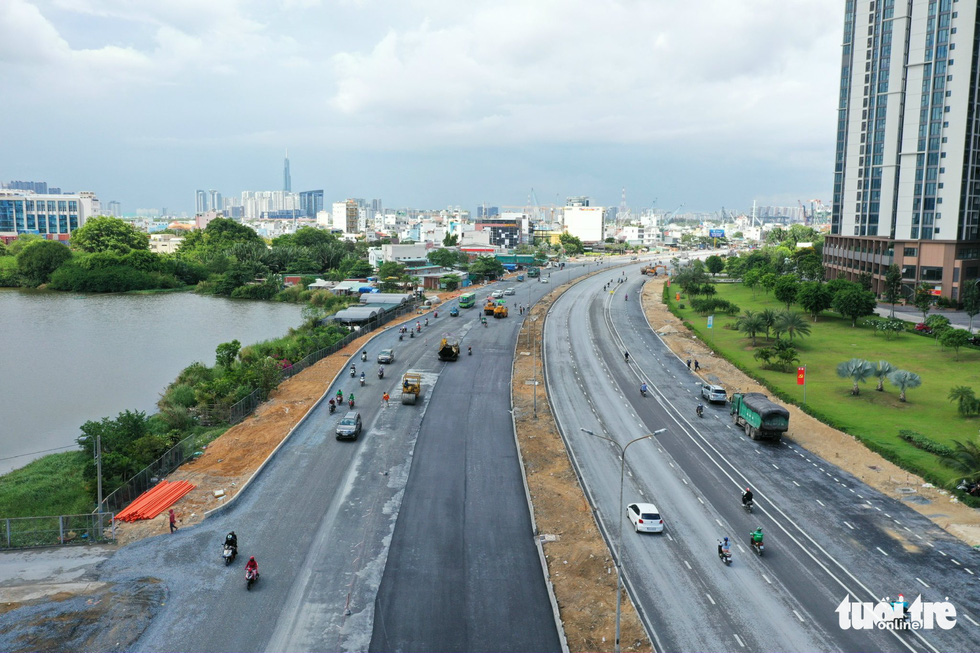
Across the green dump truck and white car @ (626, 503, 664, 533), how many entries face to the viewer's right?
0

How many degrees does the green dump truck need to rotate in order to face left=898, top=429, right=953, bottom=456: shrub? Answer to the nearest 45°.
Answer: approximately 135° to its right

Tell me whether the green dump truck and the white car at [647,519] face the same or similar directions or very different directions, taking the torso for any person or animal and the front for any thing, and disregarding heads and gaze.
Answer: same or similar directions

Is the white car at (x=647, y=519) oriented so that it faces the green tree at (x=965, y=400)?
no

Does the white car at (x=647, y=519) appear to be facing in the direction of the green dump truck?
no

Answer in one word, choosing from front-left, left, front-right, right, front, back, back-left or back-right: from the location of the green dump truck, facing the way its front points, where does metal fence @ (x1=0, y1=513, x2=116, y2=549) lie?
left

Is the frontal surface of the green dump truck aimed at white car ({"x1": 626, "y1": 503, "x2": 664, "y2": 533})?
no

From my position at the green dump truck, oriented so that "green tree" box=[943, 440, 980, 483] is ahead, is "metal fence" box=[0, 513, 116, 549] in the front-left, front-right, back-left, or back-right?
back-right

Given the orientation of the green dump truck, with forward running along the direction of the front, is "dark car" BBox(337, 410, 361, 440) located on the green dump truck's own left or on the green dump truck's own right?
on the green dump truck's own left

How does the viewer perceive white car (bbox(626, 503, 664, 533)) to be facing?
facing away from the viewer and to the left of the viewer

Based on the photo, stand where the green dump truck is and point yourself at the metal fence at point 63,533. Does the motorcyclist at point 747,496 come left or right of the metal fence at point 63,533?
left

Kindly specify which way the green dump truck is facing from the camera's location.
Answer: facing away from the viewer and to the left of the viewer

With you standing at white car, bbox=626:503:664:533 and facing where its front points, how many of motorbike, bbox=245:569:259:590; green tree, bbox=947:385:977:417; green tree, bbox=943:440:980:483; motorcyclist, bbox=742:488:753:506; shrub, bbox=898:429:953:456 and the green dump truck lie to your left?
1

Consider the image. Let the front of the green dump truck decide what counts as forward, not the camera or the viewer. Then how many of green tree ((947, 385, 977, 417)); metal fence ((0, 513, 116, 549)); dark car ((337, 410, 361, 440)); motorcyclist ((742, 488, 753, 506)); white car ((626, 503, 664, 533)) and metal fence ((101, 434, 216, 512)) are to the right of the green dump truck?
1

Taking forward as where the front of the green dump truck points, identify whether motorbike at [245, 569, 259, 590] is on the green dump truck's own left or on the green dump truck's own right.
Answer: on the green dump truck's own left
